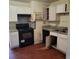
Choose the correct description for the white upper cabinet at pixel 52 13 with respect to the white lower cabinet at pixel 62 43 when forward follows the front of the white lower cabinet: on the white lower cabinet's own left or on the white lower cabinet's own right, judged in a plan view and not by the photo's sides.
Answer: on the white lower cabinet's own right

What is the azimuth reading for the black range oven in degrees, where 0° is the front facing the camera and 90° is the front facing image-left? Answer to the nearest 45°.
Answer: approximately 315°

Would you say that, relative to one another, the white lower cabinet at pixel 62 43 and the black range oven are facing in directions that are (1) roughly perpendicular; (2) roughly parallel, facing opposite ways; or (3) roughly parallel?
roughly perpendicular

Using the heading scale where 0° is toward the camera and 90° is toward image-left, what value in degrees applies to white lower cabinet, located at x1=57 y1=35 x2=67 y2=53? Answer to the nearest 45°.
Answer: approximately 45°
